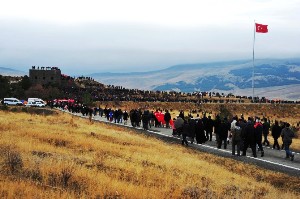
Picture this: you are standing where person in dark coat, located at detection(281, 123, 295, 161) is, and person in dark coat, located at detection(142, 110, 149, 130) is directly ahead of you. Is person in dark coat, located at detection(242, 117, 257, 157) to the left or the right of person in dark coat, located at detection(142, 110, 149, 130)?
left

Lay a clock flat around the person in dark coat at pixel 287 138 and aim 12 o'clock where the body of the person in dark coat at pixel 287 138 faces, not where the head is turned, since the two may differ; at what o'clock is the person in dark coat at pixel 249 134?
the person in dark coat at pixel 249 134 is roughly at 10 o'clock from the person in dark coat at pixel 287 138.

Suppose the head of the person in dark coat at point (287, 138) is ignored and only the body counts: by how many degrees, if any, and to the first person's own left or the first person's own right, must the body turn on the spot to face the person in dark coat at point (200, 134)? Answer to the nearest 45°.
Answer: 0° — they already face them

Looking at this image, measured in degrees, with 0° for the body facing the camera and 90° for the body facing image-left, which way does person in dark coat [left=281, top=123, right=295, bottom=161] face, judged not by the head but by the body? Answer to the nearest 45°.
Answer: approximately 135°

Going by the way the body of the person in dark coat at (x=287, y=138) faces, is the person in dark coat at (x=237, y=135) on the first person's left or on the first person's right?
on the first person's left

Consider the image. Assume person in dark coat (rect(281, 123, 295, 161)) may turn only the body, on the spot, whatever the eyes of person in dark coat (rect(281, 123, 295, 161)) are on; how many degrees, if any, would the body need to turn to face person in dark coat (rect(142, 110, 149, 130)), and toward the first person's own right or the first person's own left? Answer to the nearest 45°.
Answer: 0° — they already face them
